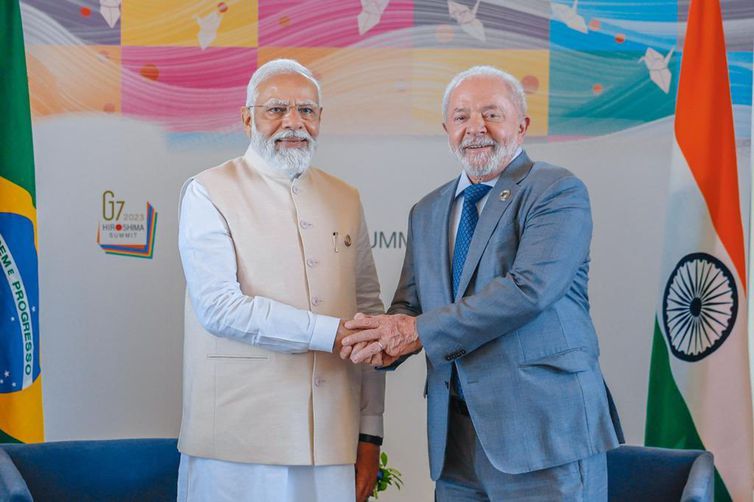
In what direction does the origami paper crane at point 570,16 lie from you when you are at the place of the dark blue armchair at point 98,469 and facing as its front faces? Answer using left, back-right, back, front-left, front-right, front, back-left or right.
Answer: left

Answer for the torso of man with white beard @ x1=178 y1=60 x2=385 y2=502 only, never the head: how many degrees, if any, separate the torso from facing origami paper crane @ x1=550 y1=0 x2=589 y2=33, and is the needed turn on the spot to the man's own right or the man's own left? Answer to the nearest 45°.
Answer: approximately 90° to the man's own left

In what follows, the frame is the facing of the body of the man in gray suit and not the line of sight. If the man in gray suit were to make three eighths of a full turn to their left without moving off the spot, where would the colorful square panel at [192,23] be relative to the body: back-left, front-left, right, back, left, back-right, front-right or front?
back-left

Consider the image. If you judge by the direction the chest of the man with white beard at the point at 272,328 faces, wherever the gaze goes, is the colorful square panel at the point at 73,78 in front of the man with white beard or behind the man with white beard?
behind

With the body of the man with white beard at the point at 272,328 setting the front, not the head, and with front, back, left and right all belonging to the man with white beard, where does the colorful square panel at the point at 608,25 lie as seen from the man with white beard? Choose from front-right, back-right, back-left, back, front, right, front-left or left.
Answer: left

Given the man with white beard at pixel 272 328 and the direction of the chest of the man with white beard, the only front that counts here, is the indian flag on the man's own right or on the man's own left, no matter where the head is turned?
on the man's own left

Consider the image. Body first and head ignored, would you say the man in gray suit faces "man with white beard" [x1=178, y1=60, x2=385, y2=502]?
no

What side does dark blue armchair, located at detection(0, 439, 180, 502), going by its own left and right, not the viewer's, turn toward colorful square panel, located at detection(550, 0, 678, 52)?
left

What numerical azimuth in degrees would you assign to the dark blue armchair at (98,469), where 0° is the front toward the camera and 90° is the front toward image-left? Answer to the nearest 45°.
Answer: approximately 0°

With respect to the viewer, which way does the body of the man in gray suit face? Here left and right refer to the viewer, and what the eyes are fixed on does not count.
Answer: facing the viewer and to the left of the viewer
